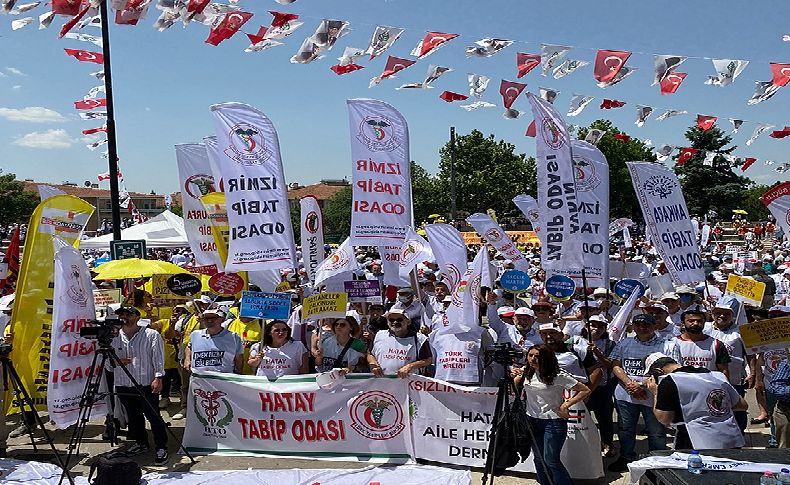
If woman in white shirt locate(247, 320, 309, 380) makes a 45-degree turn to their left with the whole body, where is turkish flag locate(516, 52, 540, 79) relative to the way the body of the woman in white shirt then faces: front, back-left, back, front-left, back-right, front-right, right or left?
left

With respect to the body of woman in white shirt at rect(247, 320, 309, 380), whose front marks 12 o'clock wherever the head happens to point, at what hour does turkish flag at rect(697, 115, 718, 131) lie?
The turkish flag is roughly at 8 o'clock from the woman in white shirt.

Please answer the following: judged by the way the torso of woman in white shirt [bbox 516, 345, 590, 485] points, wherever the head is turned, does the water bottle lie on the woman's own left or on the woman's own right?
on the woman's own left

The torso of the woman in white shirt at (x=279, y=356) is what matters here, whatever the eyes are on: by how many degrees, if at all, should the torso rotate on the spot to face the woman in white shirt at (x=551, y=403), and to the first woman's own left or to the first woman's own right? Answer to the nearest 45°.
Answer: approximately 45° to the first woman's own left

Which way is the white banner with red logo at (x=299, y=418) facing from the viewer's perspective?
toward the camera

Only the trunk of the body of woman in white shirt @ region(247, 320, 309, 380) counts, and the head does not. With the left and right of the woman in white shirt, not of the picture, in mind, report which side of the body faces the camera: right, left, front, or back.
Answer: front

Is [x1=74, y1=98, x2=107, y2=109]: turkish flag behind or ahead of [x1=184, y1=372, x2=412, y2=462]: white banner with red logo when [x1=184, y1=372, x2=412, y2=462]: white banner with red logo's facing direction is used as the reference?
behind

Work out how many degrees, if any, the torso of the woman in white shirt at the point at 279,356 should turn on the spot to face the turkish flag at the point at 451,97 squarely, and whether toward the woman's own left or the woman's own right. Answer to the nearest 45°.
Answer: approximately 135° to the woman's own left

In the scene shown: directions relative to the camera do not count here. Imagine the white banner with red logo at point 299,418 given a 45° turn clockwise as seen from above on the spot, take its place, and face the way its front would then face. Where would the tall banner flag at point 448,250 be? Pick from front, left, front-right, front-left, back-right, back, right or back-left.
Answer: back

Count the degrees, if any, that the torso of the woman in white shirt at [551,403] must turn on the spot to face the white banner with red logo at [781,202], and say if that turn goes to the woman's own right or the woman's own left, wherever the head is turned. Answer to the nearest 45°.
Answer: approximately 180°

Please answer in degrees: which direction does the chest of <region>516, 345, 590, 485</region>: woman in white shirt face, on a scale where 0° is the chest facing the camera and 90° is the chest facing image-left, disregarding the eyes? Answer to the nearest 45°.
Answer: approximately 45°

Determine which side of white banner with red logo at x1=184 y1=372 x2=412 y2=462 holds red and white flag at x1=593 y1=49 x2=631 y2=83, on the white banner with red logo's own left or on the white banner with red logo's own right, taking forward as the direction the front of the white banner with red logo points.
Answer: on the white banner with red logo's own left

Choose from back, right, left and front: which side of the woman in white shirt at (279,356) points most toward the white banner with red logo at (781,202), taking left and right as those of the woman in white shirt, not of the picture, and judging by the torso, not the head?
left
